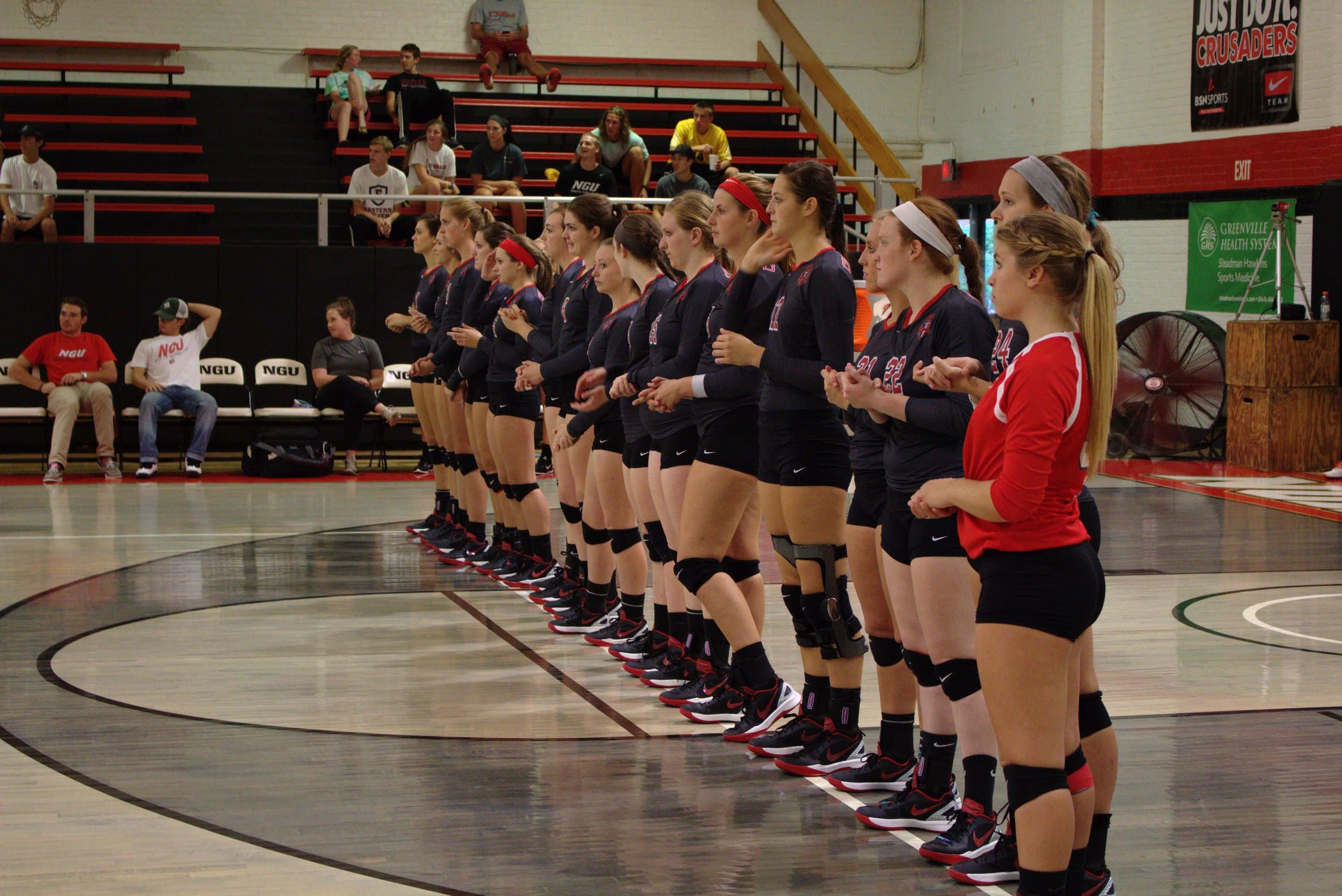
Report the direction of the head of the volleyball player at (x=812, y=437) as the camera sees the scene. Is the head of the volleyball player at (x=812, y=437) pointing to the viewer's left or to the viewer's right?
to the viewer's left

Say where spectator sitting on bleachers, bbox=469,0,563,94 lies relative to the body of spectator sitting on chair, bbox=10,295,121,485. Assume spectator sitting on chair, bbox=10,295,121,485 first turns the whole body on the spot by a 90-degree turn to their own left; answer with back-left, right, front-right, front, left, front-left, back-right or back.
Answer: front-left

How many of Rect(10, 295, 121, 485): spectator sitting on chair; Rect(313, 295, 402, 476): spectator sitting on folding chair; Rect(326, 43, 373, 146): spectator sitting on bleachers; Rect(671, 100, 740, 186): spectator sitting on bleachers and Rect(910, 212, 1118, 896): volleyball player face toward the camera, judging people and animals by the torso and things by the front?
4

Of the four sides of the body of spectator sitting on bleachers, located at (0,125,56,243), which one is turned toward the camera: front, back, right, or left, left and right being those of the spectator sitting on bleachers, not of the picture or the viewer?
front

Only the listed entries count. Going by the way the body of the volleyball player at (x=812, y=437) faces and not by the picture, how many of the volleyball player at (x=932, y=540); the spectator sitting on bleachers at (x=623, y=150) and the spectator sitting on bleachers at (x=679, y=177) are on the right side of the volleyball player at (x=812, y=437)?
2

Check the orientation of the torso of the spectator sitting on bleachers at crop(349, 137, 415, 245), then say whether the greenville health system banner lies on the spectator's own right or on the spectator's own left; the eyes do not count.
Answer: on the spectator's own left

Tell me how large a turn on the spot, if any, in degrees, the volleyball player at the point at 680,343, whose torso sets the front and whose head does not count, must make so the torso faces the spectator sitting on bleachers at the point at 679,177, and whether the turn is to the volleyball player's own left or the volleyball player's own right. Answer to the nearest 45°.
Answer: approximately 90° to the volleyball player's own right

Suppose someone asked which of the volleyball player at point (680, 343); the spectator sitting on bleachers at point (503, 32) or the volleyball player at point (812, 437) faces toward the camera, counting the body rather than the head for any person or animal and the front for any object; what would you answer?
the spectator sitting on bleachers

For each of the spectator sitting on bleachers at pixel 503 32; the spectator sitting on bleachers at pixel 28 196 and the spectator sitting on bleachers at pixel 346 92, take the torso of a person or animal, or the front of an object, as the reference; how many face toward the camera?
3

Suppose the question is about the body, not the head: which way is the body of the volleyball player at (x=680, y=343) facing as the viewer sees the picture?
to the viewer's left

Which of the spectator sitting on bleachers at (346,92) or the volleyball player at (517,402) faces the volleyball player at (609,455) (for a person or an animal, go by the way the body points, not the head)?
the spectator sitting on bleachers

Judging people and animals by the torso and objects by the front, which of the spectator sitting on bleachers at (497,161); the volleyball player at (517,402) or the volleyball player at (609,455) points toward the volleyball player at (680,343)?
the spectator sitting on bleachers

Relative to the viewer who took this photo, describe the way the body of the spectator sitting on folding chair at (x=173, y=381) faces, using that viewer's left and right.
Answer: facing the viewer

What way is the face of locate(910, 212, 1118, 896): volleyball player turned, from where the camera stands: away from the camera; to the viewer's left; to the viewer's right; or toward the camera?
to the viewer's left

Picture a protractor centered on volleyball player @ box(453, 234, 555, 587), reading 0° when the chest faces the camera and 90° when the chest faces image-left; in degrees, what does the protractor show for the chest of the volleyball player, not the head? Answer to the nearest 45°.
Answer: approximately 90°

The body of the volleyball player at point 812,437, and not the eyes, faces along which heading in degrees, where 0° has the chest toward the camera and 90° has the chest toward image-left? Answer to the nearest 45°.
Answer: approximately 90°
